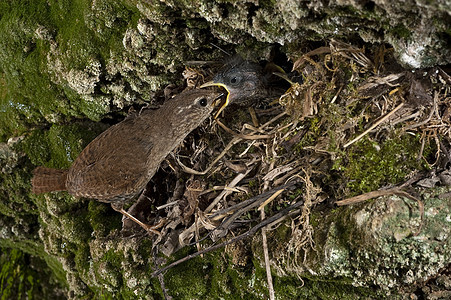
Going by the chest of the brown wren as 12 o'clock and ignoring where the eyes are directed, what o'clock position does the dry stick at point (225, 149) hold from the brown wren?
The dry stick is roughly at 1 o'clock from the brown wren.

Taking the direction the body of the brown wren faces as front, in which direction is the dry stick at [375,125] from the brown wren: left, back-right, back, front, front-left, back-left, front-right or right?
front-right

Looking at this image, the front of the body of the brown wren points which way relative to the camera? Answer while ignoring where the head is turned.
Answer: to the viewer's right

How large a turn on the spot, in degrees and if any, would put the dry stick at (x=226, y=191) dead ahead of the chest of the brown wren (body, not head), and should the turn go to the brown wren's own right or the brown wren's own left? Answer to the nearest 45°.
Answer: approximately 45° to the brown wren's own right

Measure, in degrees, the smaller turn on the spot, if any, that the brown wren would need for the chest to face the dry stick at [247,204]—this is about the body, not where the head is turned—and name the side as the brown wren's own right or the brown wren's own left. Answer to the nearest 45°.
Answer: approximately 45° to the brown wren's own right
